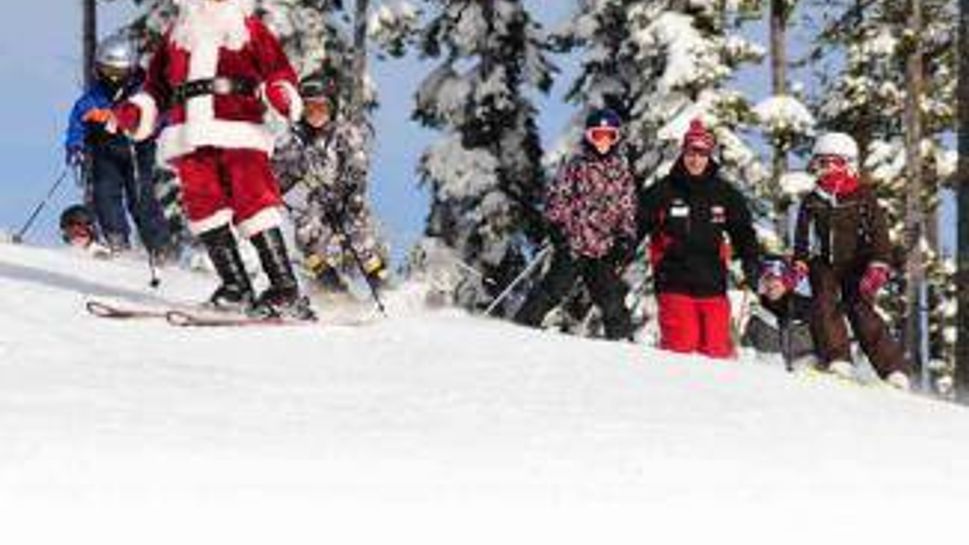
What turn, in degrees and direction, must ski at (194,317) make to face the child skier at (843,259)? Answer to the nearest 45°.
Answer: approximately 180°

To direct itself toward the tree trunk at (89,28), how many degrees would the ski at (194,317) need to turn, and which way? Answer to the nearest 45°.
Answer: approximately 90° to its right

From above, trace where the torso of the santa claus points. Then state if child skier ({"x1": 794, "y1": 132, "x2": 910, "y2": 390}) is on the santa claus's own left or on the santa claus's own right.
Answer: on the santa claus's own left

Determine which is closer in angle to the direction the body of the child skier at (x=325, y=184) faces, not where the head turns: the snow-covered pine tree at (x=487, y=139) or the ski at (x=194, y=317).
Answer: the ski

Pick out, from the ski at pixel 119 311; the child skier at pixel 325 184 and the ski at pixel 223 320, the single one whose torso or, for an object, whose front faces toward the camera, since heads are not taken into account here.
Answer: the child skier

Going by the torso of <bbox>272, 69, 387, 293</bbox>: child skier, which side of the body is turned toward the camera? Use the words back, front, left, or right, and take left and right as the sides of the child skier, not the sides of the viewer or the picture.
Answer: front

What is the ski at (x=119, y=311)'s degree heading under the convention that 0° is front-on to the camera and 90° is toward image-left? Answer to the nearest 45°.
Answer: approximately 90°

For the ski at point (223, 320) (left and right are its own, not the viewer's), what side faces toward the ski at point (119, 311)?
front

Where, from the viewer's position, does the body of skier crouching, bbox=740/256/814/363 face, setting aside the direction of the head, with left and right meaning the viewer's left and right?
facing the viewer

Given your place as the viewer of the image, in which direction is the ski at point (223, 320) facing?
facing to the left of the viewer

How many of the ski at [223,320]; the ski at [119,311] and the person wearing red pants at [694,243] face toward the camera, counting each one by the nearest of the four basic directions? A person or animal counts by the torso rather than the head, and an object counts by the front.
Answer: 1

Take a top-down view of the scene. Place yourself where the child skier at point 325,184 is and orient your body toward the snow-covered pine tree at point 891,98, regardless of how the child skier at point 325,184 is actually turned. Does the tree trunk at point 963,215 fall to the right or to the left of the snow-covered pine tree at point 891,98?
right

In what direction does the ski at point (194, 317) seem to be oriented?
to the viewer's left
